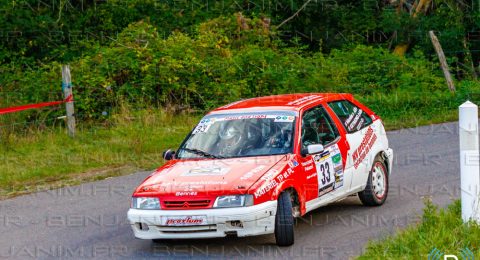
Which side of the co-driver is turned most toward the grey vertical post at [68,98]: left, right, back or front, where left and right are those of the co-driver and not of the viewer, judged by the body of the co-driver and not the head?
right

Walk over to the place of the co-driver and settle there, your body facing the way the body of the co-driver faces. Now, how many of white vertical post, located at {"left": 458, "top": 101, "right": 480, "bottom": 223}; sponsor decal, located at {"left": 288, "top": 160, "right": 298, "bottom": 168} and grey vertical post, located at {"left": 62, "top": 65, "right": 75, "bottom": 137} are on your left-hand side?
2

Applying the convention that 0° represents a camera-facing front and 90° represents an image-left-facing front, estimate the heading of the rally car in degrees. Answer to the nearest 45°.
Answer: approximately 45°

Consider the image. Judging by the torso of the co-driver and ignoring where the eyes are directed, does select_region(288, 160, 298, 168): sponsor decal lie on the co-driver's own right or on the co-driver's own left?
on the co-driver's own left

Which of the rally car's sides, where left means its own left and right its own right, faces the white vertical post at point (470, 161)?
left

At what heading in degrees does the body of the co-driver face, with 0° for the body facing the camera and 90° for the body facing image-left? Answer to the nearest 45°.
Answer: approximately 45°

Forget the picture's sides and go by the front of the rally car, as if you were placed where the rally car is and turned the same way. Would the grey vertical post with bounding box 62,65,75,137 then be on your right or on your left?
on your right

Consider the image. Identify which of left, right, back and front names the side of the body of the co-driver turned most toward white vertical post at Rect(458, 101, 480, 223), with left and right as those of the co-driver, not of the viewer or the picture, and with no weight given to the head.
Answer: left
